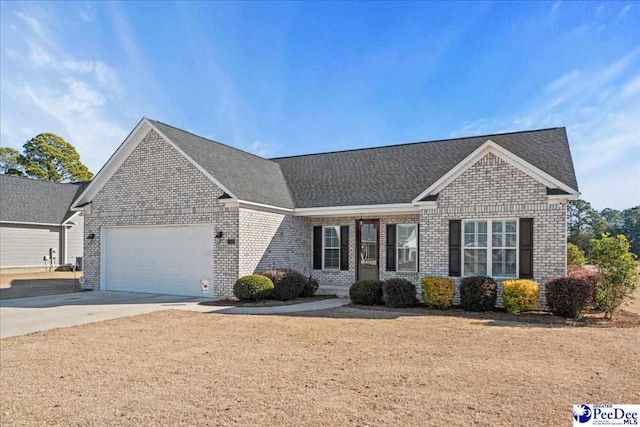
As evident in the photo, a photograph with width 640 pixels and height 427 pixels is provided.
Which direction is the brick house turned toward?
toward the camera

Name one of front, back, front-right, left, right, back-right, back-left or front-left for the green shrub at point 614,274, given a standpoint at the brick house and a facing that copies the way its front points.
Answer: front-left

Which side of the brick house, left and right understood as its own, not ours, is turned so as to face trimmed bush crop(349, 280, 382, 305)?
front

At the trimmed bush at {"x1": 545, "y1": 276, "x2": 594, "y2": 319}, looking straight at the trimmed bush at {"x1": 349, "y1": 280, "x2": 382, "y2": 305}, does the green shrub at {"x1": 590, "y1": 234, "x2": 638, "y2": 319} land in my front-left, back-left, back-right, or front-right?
back-right

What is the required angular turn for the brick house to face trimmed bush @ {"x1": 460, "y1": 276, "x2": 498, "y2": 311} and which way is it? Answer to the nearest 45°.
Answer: approximately 45° to its left

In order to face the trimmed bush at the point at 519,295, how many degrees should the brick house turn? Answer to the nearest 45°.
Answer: approximately 45° to its left
